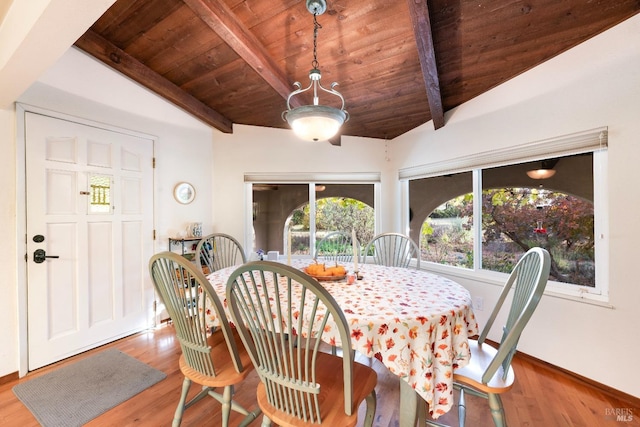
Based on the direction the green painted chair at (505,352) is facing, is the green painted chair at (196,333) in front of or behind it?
in front

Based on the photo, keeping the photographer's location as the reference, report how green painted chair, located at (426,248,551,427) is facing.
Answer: facing to the left of the viewer

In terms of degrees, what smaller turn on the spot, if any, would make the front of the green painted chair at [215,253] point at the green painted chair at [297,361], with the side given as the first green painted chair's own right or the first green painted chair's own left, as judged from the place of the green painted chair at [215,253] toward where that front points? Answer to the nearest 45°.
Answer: approximately 45° to the first green painted chair's own right

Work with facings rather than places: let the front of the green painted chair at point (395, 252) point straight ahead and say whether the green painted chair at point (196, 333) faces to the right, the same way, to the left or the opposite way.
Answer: the opposite way

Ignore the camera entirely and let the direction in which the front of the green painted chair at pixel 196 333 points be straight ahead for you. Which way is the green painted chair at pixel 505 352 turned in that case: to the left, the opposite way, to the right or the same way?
to the left

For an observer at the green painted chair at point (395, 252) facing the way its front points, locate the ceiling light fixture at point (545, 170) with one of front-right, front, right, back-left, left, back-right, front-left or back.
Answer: left

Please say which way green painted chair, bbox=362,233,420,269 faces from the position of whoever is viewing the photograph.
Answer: facing the viewer

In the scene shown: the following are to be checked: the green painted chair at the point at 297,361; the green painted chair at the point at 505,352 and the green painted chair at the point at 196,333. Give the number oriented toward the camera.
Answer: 0

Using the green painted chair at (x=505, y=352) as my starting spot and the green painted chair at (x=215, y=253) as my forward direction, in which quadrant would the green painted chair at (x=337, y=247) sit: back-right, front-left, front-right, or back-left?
front-right

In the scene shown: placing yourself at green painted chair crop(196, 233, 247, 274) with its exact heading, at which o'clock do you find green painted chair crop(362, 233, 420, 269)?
green painted chair crop(362, 233, 420, 269) is roughly at 11 o'clock from green painted chair crop(196, 233, 247, 274).

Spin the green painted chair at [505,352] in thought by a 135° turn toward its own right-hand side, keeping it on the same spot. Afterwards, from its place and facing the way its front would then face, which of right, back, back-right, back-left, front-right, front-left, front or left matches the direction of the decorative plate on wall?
back-left

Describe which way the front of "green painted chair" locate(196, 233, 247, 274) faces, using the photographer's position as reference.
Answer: facing the viewer and to the right of the viewer

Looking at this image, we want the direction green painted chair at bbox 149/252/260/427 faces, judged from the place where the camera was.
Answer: facing away from the viewer and to the right of the viewer

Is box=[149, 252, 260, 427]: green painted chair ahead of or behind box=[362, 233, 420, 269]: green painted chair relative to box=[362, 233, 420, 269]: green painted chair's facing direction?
ahead

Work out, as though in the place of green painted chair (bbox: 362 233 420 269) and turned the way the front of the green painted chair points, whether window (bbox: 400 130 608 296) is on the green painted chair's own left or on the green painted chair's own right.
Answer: on the green painted chair's own left

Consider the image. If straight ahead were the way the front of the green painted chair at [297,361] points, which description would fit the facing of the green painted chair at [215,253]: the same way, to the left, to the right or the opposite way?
to the right

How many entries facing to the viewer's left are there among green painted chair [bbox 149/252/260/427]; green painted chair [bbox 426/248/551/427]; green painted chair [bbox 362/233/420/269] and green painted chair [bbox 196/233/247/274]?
1

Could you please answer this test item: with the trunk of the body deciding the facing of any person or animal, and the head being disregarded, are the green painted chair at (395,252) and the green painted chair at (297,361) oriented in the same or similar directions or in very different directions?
very different directions

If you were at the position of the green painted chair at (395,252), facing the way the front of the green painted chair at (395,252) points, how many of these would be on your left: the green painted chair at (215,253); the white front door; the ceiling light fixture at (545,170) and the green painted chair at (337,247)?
1
